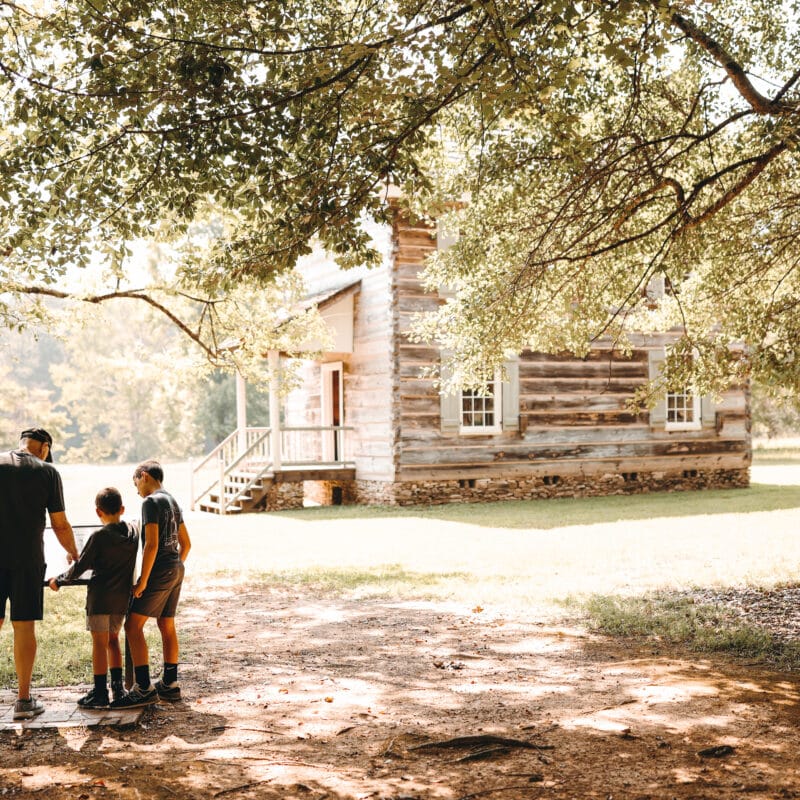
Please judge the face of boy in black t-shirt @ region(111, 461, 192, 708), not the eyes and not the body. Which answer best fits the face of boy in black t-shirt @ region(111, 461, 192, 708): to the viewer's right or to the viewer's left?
to the viewer's left

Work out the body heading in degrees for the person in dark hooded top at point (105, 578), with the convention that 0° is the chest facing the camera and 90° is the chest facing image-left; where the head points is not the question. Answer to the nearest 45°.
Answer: approximately 135°

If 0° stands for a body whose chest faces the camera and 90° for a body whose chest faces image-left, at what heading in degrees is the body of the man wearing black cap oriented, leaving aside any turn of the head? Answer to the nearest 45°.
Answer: approximately 225°
